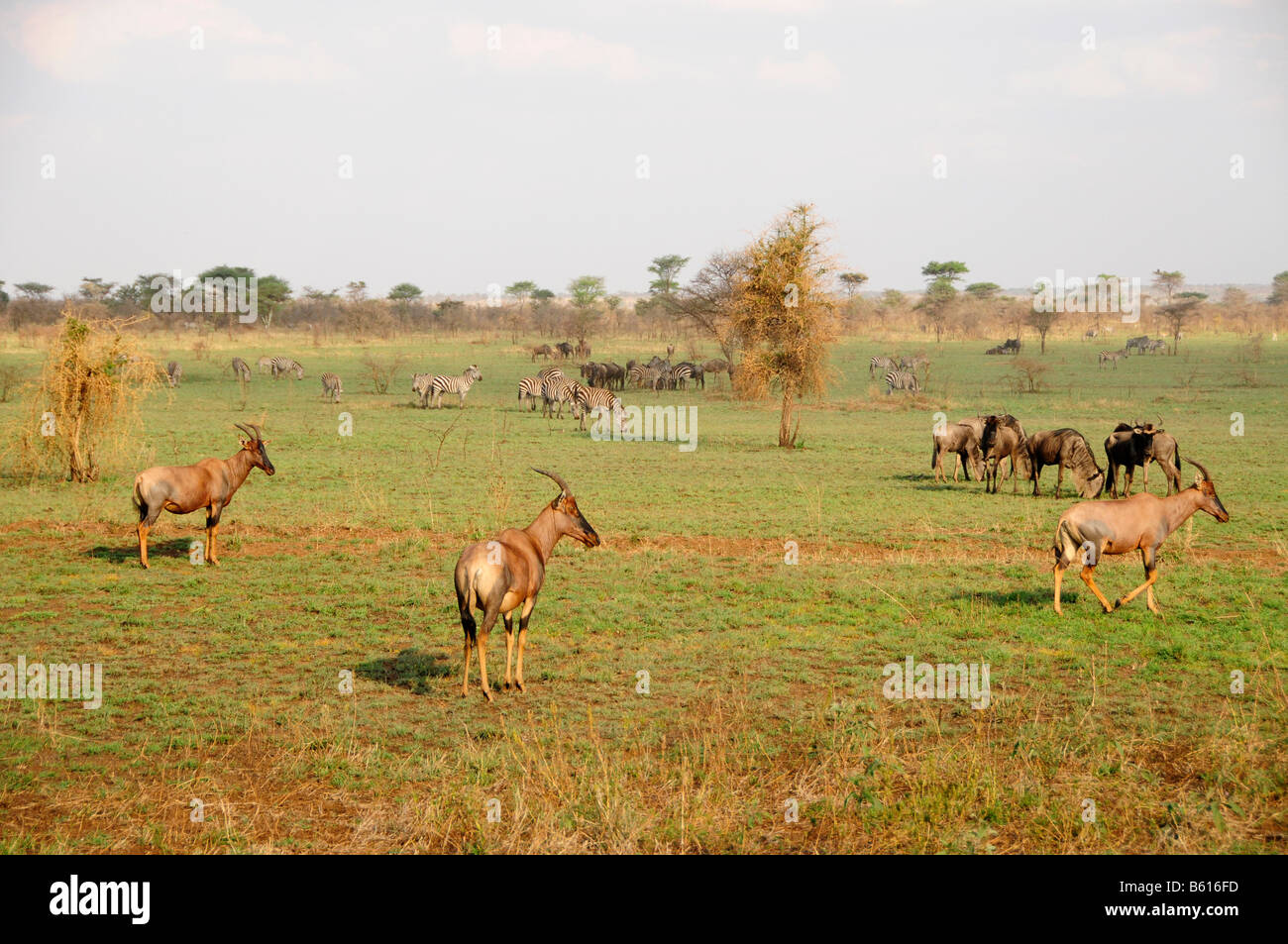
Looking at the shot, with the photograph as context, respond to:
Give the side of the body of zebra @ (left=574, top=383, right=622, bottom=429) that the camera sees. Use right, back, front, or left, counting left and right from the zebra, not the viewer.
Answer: right

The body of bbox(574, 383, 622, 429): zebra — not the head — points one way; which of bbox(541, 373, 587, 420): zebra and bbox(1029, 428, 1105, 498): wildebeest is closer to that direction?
the wildebeest

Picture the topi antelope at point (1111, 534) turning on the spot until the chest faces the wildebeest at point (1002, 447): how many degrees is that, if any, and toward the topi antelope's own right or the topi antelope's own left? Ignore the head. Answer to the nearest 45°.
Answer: approximately 90° to the topi antelope's own left

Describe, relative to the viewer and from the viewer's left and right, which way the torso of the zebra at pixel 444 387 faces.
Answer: facing to the right of the viewer

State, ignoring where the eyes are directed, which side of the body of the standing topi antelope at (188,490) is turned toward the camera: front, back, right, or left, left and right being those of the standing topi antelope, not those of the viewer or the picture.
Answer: right

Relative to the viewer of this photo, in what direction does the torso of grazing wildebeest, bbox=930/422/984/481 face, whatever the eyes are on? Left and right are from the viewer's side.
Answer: facing to the right of the viewer

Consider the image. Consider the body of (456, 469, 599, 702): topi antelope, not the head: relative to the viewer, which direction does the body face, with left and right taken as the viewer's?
facing away from the viewer and to the right of the viewer

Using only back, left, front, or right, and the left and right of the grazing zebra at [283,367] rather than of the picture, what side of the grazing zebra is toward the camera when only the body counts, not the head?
right
